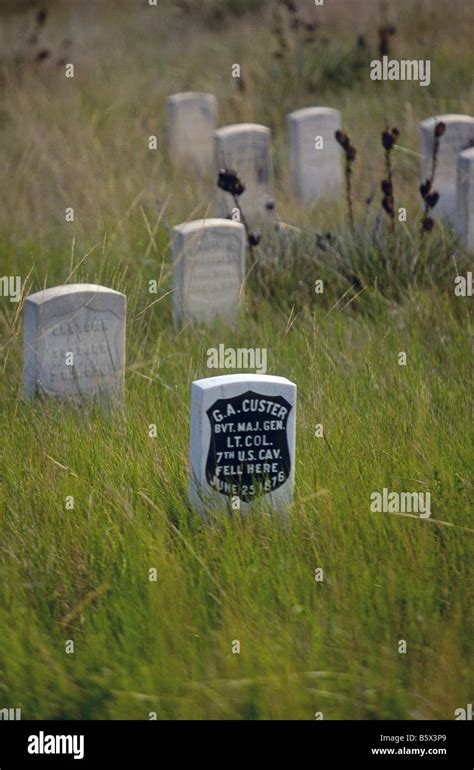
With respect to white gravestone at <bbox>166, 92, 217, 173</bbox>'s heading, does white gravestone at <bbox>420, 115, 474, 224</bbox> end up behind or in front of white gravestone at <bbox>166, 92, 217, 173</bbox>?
in front

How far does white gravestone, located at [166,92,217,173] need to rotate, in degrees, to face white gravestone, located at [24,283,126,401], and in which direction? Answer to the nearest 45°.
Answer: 0° — it already faces it

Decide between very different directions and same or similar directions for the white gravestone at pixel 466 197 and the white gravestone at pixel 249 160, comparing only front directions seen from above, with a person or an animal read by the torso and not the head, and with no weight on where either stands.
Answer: same or similar directions

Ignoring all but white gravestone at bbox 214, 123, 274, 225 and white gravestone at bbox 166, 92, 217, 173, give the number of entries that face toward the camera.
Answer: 2

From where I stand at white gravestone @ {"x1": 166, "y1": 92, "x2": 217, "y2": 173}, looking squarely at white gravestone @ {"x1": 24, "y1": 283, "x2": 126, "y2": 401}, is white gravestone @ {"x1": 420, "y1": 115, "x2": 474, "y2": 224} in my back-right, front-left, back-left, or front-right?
front-left

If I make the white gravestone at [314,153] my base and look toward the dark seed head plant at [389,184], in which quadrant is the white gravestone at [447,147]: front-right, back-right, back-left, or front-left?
front-left

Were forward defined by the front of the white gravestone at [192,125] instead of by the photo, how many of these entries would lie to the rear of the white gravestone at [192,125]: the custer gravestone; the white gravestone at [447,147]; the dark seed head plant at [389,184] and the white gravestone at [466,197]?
0

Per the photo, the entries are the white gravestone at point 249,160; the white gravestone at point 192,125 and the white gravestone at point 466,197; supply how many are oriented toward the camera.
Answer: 3

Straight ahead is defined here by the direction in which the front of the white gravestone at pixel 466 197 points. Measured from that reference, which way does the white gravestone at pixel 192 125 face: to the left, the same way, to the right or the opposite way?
the same way

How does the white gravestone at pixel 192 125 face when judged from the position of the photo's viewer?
facing the viewer

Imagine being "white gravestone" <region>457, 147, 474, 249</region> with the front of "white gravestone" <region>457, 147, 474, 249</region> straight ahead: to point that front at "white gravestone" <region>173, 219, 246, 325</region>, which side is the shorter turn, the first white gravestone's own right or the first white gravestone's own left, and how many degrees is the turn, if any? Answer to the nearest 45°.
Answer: approximately 45° to the first white gravestone's own right

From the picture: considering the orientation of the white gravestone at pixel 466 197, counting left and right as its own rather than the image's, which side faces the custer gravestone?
front

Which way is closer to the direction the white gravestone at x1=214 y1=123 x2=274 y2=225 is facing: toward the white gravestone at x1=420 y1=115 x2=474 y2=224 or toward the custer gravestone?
the custer gravestone

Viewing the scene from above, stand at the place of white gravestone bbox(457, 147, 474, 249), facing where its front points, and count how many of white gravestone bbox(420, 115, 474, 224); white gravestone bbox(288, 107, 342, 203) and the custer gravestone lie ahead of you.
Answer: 1

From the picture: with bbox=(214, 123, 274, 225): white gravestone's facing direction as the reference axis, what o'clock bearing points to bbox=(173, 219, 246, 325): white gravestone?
bbox=(173, 219, 246, 325): white gravestone is roughly at 12 o'clock from bbox=(214, 123, 274, 225): white gravestone.
